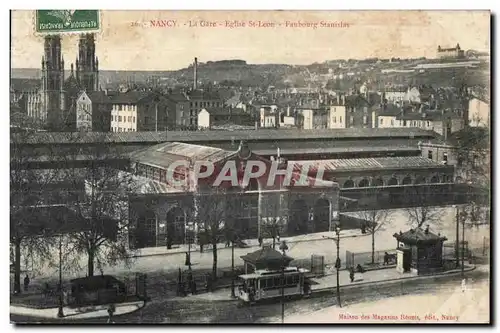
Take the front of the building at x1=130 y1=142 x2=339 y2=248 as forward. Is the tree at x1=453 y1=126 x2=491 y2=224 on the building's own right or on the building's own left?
on the building's own left

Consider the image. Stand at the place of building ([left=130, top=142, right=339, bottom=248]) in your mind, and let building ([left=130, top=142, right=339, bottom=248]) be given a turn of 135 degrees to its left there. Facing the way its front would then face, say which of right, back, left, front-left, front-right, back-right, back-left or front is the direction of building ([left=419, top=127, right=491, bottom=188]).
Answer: front-right

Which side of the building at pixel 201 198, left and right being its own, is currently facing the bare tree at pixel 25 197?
right

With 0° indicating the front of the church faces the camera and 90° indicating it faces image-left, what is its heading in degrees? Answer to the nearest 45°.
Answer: approximately 315°

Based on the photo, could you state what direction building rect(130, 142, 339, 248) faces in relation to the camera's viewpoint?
facing the viewer

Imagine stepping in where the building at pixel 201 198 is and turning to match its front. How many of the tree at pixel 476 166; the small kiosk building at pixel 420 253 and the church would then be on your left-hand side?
2

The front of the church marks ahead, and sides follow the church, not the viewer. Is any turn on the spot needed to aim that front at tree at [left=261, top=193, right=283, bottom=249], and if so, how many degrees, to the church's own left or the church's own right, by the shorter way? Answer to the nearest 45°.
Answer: approximately 45° to the church's own left
